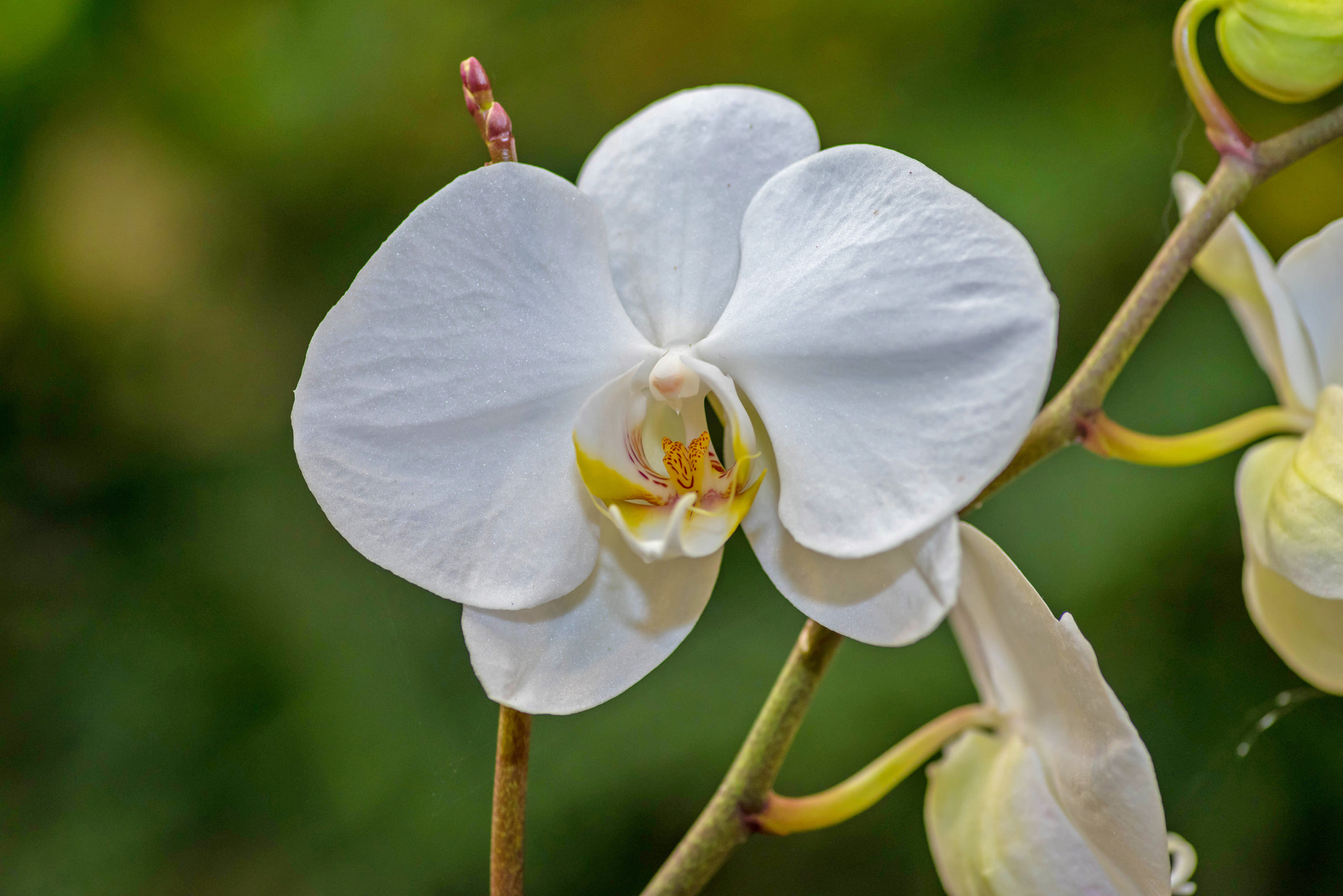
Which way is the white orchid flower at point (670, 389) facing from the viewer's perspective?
toward the camera
